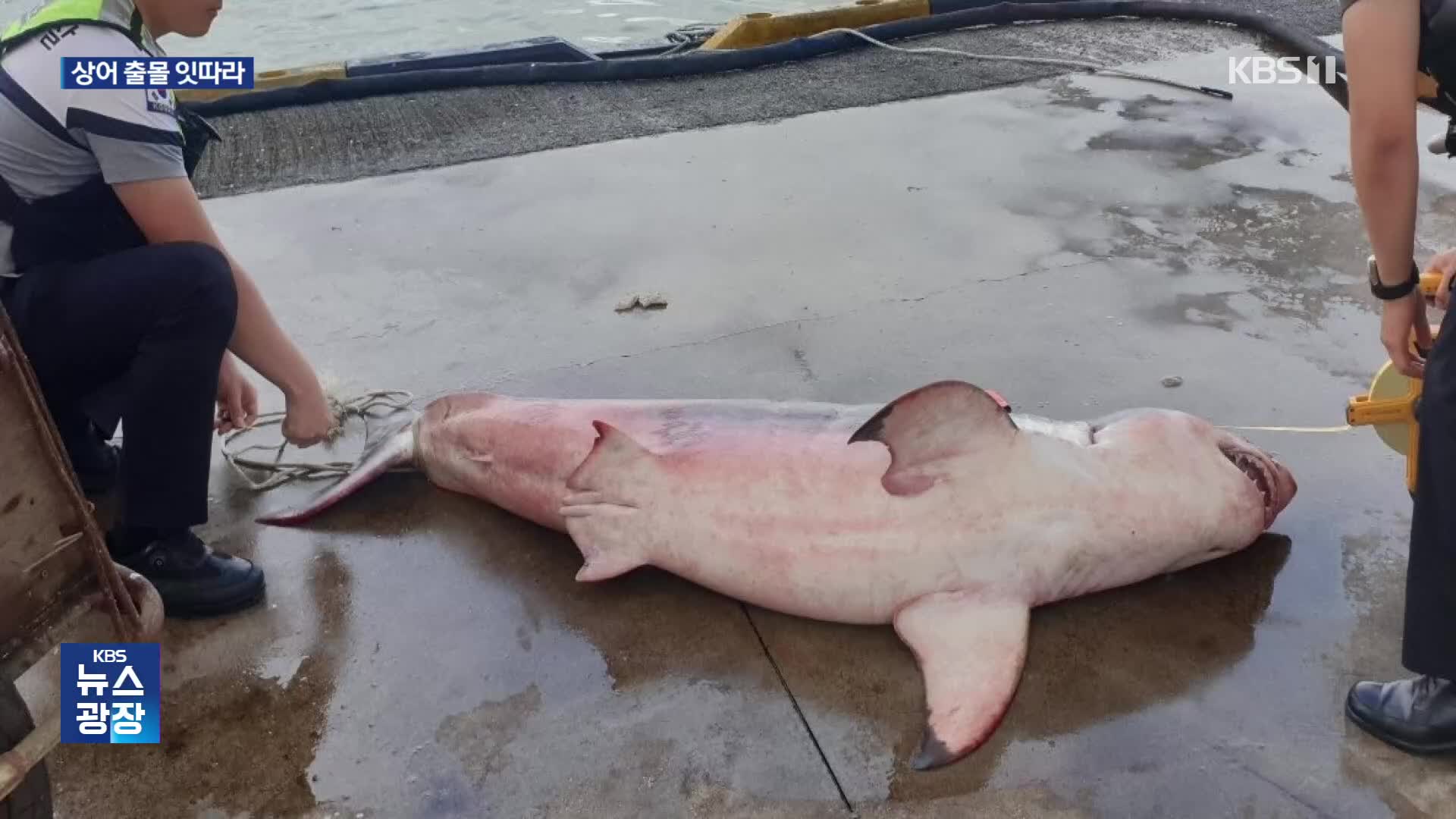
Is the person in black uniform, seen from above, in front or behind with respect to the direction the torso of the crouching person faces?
in front

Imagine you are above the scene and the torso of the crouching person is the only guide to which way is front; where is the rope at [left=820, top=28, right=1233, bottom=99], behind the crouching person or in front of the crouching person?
in front

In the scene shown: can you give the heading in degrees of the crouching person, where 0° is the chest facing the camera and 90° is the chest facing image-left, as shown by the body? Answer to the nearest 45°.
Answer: approximately 270°

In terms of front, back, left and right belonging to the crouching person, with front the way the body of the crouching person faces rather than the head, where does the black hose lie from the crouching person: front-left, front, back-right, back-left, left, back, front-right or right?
front-left
